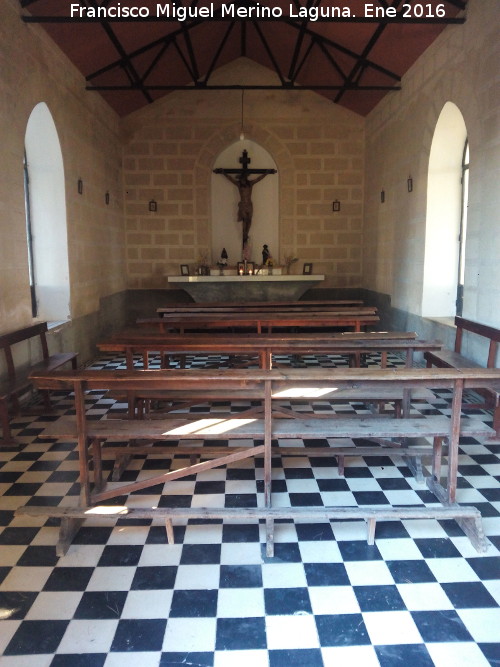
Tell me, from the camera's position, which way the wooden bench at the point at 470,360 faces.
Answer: facing the viewer and to the left of the viewer

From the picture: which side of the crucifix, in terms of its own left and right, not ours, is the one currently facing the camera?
front

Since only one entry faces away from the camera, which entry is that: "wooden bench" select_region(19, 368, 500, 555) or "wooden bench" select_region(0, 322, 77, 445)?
"wooden bench" select_region(19, 368, 500, 555)

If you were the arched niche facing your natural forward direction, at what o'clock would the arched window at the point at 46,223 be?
The arched window is roughly at 1 o'clock from the arched niche.

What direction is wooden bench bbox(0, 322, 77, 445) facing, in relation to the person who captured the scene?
facing the viewer and to the right of the viewer

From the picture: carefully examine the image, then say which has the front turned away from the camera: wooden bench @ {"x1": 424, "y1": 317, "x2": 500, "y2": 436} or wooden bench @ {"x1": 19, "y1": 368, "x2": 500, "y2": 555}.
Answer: wooden bench @ {"x1": 19, "y1": 368, "x2": 500, "y2": 555}

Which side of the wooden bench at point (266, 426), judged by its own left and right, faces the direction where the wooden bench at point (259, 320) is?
front

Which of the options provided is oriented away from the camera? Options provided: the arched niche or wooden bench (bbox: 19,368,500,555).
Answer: the wooden bench

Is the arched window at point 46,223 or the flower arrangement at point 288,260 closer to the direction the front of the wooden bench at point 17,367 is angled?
the flower arrangement

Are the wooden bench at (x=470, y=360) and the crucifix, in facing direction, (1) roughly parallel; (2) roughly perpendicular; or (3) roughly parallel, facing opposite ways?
roughly perpendicular

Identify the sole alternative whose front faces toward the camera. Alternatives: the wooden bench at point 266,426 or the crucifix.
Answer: the crucifix

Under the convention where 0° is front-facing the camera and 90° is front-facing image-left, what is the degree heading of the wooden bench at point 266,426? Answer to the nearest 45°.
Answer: approximately 180°

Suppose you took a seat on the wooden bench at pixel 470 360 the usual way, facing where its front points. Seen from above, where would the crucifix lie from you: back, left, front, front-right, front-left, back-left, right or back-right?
right

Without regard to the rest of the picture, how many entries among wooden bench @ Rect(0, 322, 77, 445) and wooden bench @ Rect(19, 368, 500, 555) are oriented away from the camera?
1

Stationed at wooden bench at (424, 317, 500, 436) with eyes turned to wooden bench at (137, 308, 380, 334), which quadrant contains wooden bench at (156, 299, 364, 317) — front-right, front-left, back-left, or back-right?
front-right

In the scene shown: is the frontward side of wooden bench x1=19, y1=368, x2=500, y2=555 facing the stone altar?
yes

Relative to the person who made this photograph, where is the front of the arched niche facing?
facing the viewer

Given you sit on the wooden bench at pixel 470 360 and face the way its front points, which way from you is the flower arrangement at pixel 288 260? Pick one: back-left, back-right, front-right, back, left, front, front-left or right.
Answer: right

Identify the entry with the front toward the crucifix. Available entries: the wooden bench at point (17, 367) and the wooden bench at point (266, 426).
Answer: the wooden bench at point (266, 426)

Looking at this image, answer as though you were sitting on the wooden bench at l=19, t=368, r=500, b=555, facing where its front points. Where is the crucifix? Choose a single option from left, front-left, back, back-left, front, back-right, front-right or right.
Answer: front

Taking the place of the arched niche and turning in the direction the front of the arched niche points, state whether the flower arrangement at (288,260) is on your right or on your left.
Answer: on your left
